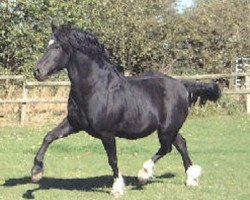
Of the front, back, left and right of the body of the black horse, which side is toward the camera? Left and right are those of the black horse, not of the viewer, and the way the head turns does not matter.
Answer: left
